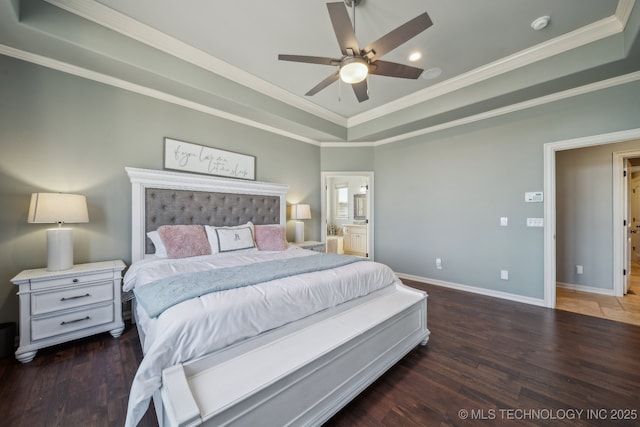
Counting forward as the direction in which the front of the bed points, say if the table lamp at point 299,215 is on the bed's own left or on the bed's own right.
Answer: on the bed's own left

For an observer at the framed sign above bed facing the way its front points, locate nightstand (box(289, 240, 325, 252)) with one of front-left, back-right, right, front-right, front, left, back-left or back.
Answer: front-left

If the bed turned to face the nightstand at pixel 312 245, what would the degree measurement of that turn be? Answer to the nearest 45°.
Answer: approximately 135° to its left

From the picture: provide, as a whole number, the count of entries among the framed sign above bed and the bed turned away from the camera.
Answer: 0

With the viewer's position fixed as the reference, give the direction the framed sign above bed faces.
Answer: facing the viewer and to the right of the viewer

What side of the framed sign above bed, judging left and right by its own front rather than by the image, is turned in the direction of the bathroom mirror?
left

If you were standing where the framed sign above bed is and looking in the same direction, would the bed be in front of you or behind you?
in front

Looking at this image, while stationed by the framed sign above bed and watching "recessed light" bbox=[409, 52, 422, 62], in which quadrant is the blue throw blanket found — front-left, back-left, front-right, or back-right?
front-right

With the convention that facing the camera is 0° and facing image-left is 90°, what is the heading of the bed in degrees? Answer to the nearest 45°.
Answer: approximately 315°

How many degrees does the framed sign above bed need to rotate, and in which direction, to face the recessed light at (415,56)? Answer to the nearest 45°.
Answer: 0° — it already faces it
